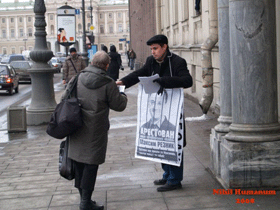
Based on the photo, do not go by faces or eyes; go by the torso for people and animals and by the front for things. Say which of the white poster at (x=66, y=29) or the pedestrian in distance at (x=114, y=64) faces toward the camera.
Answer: the white poster

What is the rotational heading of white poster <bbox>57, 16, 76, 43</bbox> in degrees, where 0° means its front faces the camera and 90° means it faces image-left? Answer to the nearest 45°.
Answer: approximately 0°

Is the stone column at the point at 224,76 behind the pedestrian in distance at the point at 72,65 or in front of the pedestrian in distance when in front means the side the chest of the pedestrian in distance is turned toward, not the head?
in front

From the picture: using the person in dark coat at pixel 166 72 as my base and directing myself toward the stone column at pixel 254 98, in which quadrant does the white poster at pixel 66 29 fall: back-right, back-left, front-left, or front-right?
back-left

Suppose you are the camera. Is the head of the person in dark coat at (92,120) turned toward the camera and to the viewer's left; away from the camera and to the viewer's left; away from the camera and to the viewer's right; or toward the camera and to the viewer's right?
away from the camera and to the viewer's right

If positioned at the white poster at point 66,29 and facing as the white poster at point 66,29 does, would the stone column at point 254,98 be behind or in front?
in front
